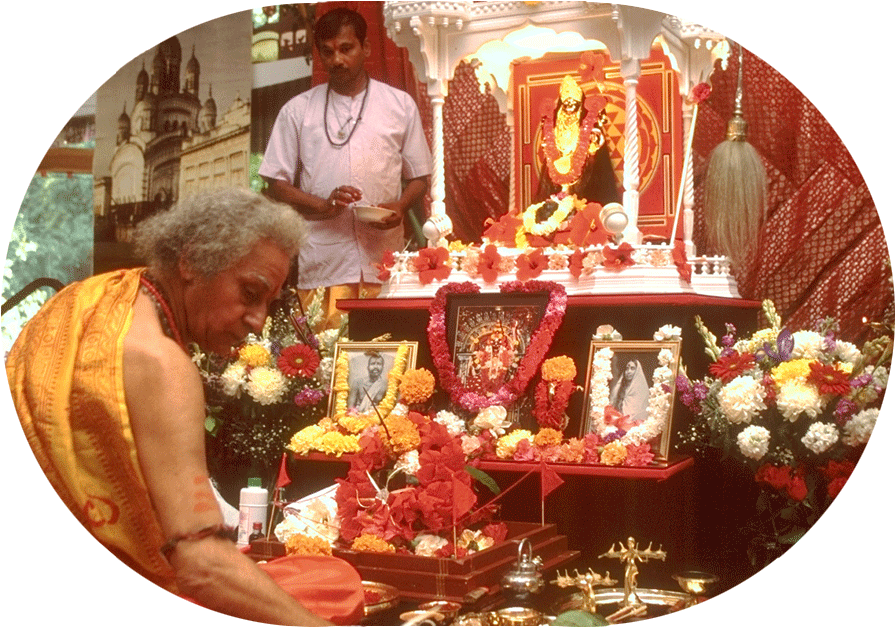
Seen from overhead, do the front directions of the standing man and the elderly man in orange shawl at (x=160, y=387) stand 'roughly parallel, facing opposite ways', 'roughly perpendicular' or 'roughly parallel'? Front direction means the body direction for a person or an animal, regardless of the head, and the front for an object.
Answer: roughly perpendicular

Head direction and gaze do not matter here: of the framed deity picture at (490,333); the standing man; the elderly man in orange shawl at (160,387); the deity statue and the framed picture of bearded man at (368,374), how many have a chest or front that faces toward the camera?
4

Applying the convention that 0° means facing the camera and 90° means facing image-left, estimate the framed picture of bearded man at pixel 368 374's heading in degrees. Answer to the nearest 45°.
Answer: approximately 0°

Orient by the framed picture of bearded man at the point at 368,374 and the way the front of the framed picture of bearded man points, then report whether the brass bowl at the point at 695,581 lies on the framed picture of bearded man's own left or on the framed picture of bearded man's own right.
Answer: on the framed picture of bearded man's own left

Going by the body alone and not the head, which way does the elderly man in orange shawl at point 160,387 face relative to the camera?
to the viewer's right

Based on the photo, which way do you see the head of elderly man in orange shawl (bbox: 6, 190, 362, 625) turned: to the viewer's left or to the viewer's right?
to the viewer's right

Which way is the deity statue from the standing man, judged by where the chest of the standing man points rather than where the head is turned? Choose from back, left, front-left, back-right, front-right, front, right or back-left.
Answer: left

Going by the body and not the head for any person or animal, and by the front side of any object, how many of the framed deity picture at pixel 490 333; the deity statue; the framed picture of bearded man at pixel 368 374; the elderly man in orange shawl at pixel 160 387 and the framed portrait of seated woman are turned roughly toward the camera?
4
